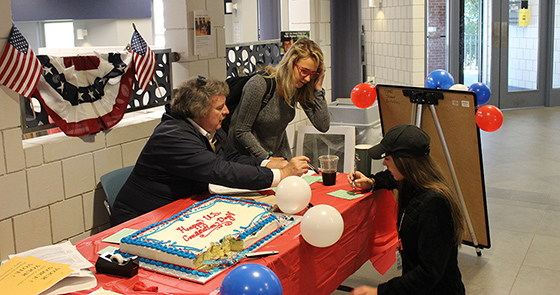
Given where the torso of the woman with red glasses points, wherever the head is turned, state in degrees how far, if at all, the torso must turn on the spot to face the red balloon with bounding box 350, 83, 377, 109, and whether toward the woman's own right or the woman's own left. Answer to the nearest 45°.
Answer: approximately 90° to the woman's own left

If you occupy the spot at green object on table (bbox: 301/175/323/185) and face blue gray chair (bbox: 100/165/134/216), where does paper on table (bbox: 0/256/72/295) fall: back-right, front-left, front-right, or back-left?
front-left

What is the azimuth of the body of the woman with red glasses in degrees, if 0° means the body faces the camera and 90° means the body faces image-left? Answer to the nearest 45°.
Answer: approximately 315°

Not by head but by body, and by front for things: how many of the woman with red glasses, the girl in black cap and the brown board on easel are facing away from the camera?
1

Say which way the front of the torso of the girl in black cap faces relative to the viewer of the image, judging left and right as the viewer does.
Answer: facing to the left of the viewer

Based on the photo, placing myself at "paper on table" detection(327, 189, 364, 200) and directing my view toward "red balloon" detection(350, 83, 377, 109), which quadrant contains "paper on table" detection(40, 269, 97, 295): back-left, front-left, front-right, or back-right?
back-left

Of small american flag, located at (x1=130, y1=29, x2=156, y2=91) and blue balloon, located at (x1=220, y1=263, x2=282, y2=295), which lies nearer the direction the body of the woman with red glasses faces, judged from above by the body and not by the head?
the blue balloon

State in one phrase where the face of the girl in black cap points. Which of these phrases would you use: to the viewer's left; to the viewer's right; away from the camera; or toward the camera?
to the viewer's left

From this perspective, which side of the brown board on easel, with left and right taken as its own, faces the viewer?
back

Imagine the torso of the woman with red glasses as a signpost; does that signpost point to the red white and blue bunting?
no

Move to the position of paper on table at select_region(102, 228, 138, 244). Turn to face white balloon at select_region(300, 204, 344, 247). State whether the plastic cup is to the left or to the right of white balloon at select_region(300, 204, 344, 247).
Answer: left

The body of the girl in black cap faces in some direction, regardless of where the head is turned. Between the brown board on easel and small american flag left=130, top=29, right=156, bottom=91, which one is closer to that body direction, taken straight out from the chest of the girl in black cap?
the small american flag

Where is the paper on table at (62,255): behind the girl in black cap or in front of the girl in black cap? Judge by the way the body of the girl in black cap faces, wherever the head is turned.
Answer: in front

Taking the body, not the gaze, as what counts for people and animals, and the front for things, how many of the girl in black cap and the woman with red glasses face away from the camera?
0

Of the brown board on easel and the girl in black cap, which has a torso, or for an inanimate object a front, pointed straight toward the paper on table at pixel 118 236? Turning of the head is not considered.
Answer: the girl in black cap

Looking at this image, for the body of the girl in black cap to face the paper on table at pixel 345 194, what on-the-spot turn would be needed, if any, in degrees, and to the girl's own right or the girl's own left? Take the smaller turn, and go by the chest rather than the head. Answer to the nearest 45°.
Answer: approximately 45° to the girl's own right

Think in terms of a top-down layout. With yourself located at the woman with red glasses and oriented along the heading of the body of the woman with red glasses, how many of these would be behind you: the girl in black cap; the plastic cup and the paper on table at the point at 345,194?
0
